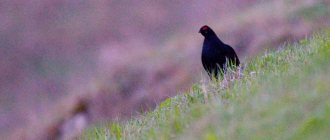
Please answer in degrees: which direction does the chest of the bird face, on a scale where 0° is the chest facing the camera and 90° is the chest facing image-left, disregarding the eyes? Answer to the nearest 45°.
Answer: approximately 90°
